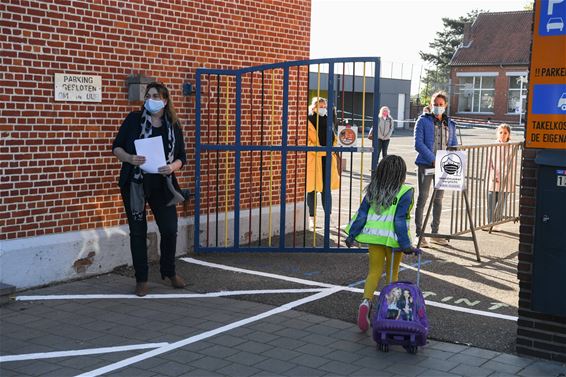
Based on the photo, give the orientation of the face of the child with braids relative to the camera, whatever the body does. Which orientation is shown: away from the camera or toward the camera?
away from the camera

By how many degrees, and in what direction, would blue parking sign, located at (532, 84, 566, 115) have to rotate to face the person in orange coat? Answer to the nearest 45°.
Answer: approximately 135° to its right

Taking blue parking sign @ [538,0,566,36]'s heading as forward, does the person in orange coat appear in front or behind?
behind

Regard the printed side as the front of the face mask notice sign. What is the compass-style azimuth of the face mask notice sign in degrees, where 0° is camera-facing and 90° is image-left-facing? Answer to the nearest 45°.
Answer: approximately 0°

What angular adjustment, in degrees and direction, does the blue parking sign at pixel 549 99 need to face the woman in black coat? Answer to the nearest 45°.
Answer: approximately 90° to its right

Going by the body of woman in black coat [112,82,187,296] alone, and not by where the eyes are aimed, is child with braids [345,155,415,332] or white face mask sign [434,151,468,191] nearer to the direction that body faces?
the child with braids

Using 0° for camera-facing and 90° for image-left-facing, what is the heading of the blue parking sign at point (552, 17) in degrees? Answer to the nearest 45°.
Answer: approximately 0°
